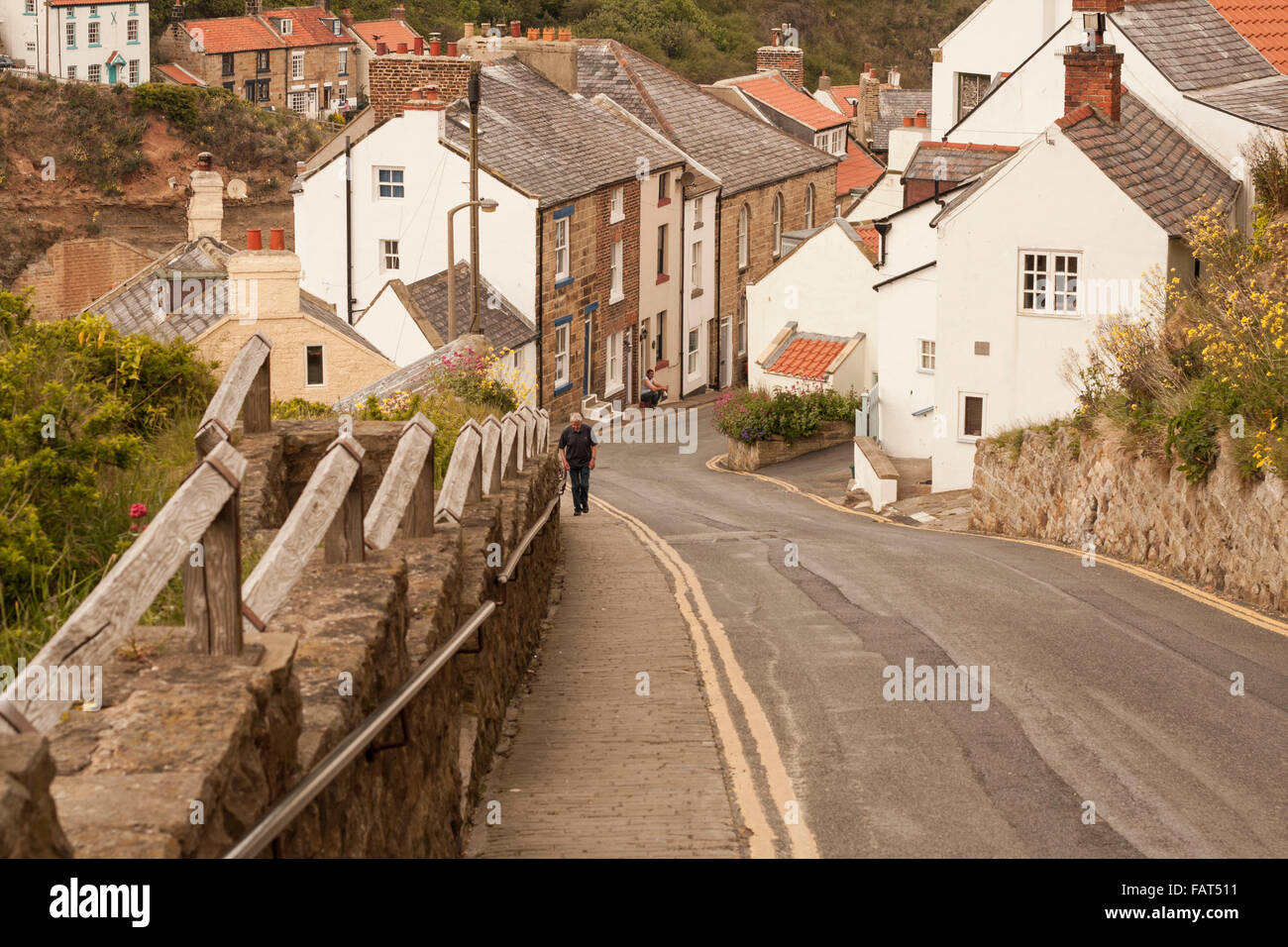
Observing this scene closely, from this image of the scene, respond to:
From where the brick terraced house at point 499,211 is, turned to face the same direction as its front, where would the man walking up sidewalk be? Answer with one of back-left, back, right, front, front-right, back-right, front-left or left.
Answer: front-right

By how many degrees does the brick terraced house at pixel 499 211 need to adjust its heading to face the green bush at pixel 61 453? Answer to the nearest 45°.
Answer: approximately 45° to its right

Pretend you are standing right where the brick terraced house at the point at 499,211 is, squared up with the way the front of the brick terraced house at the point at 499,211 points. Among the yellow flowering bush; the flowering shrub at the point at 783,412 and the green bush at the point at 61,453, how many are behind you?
0

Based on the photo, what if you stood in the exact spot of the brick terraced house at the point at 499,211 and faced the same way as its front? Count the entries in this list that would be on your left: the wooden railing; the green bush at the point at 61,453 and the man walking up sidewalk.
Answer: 0

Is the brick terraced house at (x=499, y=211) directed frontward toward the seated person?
no

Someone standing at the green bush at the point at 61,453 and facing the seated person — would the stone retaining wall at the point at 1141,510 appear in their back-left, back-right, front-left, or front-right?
front-right

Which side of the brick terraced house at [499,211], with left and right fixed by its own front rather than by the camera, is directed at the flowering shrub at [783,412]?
front

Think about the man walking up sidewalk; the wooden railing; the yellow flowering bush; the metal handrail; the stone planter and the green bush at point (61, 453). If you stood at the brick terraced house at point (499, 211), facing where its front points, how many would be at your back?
0

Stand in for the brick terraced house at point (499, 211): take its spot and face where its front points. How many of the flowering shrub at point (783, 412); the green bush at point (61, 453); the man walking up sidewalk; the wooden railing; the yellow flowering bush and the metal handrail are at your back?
0

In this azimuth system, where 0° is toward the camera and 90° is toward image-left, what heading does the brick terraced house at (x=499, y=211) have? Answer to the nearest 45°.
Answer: approximately 315°

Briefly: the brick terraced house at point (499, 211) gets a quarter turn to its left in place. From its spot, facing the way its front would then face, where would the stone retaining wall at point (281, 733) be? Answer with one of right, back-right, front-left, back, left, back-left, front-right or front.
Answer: back-right

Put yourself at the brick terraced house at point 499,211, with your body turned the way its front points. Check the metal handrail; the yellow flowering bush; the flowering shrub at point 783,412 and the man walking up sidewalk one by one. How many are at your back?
0

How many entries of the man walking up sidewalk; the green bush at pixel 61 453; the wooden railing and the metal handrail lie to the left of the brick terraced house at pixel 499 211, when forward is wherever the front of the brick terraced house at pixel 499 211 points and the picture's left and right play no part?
0

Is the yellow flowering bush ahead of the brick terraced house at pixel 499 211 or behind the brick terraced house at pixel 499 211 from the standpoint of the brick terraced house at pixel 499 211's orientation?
ahead

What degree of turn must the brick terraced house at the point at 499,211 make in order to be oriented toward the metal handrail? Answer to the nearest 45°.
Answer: approximately 45° to its right

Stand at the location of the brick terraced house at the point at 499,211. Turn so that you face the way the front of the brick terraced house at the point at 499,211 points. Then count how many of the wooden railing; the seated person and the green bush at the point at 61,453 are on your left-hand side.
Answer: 1

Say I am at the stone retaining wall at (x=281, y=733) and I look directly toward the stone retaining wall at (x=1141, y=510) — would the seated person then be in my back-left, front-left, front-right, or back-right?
front-left

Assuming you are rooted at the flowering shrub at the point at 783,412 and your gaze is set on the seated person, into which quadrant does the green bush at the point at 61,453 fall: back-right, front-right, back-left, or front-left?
back-left
